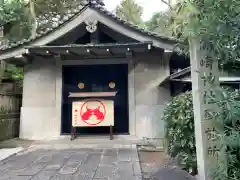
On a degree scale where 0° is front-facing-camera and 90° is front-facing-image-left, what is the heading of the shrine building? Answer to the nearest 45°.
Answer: approximately 0°

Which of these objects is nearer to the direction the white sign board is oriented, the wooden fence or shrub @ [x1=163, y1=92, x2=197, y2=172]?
the shrub

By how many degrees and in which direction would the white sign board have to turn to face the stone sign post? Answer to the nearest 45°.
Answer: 0° — it already faces it

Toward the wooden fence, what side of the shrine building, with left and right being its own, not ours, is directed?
right

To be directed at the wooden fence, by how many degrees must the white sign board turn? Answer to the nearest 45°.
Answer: approximately 90° to its right

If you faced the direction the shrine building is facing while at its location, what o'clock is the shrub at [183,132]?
The shrub is roughly at 11 o'clock from the shrine building.

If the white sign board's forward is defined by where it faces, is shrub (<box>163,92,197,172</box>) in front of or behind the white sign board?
in front

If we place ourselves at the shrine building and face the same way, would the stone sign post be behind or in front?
in front
